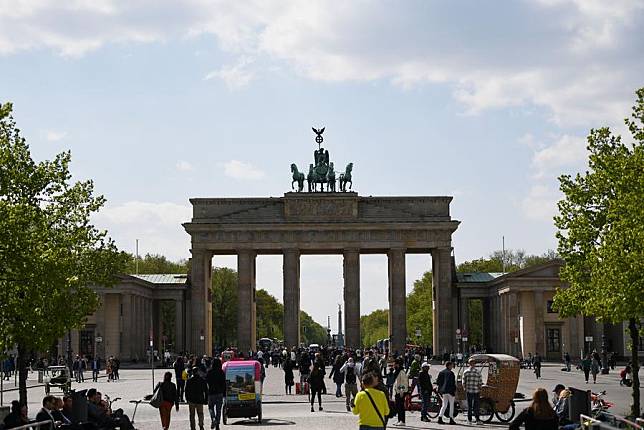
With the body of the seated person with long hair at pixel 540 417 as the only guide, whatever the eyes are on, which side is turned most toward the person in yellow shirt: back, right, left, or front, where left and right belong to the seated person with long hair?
left

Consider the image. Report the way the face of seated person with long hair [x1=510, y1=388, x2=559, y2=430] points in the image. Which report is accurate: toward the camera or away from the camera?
away from the camera

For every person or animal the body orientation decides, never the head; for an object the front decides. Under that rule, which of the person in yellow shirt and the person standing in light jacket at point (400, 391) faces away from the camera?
the person in yellow shirt

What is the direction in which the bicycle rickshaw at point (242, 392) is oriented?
away from the camera

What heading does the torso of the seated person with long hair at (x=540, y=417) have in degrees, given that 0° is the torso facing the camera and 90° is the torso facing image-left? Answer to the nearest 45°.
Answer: approximately 180°

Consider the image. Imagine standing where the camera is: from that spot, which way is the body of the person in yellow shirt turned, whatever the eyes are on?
away from the camera
